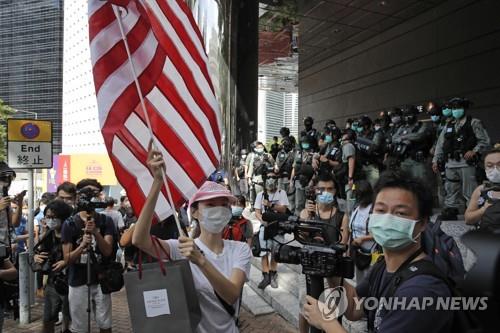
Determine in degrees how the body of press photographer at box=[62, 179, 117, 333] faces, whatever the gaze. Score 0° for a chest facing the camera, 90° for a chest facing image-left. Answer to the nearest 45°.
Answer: approximately 0°

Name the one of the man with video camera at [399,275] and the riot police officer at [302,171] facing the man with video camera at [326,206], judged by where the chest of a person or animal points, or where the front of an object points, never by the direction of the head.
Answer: the riot police officer

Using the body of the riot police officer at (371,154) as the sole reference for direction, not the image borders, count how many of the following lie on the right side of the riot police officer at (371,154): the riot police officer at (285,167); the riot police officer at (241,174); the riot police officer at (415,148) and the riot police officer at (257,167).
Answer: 3

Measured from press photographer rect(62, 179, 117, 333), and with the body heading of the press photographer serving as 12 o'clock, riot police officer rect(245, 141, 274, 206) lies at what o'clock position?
The riot police officer is roughly at 7 o'clock from the press photographer.

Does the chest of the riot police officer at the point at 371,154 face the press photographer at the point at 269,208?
yes

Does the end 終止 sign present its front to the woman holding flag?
yes
